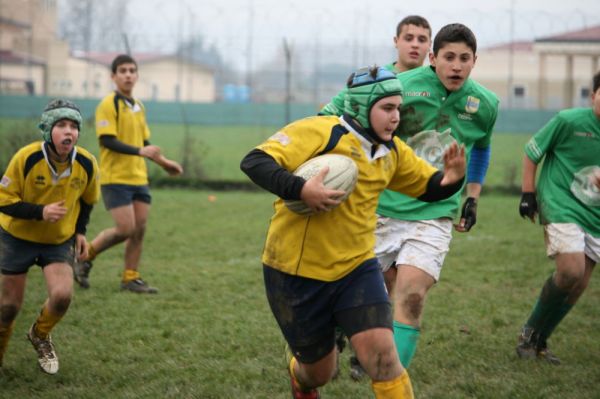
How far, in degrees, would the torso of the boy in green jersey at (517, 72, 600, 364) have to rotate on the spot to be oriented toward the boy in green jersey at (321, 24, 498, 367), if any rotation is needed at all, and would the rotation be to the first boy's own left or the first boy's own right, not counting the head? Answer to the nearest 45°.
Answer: approximately 90° to the first boy's own right

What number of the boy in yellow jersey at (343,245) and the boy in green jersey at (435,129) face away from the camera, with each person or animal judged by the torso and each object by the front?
0

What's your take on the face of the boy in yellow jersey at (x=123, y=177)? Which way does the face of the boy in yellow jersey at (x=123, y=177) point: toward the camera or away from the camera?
toward the camera

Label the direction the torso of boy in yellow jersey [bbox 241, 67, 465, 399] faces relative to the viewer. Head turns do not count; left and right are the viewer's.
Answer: facing the viewer and to the right of the viewer

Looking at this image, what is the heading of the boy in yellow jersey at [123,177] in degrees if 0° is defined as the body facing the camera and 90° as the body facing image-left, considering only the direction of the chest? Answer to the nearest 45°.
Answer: approximately 315°

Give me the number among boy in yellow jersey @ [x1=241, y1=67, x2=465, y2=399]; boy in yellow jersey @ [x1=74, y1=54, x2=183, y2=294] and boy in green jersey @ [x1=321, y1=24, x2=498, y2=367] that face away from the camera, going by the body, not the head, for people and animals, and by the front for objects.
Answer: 0

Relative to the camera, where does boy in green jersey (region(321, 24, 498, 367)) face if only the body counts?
toward the camera

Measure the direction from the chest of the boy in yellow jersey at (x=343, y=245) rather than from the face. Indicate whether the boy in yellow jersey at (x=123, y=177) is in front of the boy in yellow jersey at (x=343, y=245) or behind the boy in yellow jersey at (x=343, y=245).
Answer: behind

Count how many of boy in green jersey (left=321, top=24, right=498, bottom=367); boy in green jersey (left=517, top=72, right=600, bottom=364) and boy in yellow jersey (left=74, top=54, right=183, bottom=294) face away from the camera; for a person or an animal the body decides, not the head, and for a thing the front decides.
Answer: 0

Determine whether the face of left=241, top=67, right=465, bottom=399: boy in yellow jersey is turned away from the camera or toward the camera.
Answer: toward the camera
